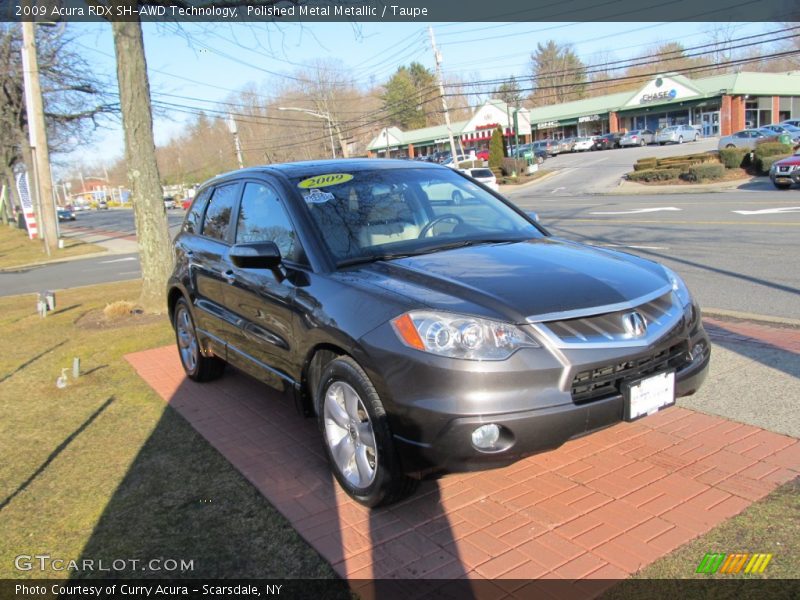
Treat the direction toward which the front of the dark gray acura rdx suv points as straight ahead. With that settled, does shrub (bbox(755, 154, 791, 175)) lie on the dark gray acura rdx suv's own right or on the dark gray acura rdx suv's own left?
on the dark gray acura rdx suv's own left

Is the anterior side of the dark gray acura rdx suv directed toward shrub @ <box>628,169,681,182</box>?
no

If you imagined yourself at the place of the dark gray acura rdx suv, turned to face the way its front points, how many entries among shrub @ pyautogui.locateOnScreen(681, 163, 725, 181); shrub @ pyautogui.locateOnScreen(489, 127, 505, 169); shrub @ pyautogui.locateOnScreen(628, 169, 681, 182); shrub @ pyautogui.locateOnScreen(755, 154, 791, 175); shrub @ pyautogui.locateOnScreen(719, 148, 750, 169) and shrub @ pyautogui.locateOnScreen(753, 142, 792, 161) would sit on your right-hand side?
0

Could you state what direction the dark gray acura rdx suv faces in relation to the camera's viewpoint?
facing the viewer and to the right of the viewer

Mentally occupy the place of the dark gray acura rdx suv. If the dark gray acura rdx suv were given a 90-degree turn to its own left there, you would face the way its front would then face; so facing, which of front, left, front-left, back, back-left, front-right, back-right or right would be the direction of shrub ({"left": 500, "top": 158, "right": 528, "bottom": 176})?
front-left

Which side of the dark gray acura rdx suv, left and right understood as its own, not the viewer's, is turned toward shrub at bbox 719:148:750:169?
left

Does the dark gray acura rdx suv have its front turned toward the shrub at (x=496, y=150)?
no

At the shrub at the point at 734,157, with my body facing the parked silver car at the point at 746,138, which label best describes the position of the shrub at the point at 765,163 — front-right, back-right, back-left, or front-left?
back-right

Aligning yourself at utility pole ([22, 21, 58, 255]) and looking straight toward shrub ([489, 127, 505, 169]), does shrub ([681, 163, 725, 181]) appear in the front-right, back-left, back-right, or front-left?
front-right

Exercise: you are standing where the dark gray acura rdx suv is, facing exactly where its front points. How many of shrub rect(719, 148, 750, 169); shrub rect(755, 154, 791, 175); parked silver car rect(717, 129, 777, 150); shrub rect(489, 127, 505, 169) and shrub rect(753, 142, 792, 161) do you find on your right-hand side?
0

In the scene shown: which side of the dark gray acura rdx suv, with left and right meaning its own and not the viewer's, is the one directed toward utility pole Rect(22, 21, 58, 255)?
back

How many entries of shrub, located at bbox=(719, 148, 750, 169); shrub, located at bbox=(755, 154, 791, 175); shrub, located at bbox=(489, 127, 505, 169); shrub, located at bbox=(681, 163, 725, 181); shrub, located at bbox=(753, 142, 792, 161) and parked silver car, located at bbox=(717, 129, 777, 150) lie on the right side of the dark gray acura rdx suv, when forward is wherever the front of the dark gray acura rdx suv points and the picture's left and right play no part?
0
